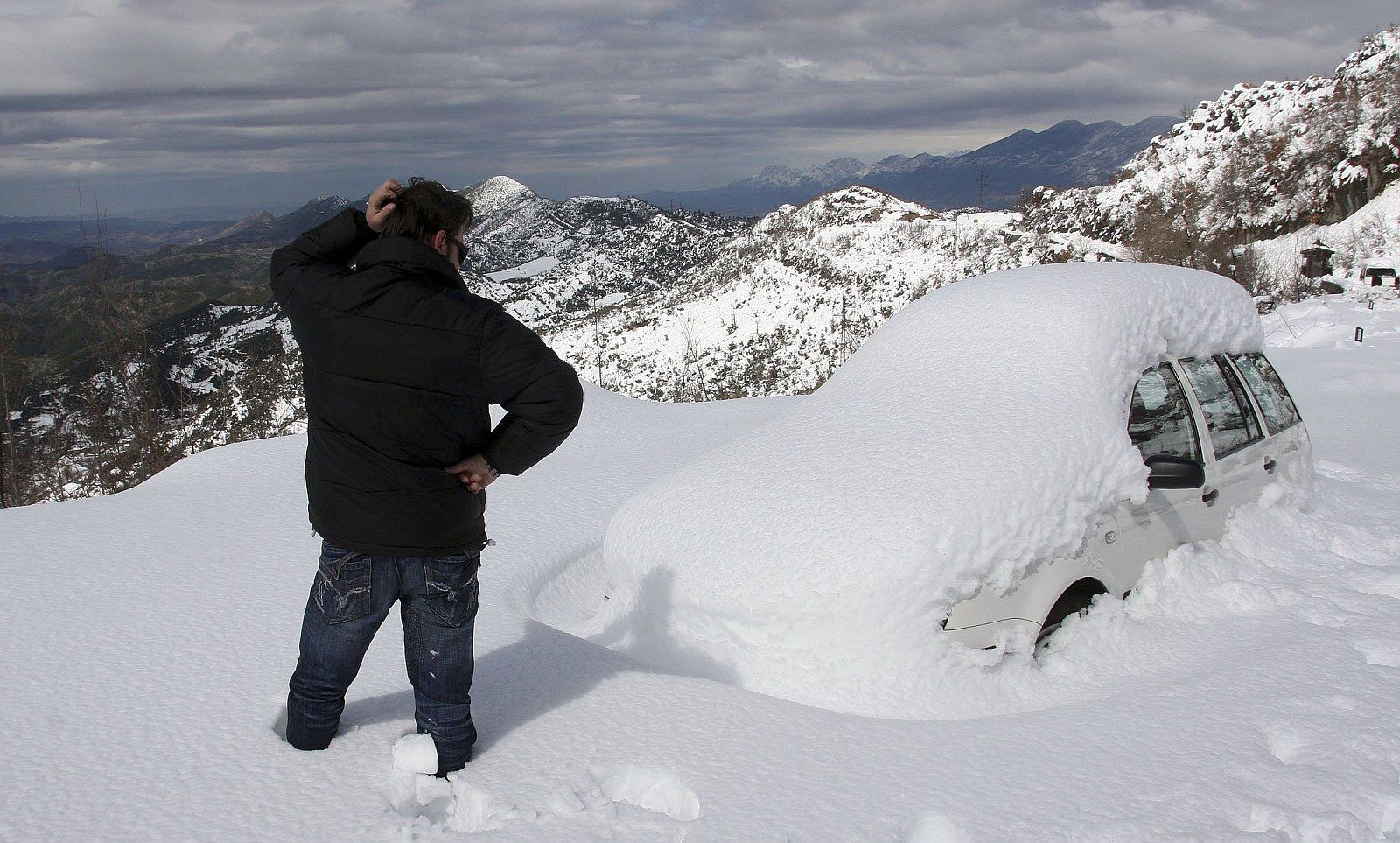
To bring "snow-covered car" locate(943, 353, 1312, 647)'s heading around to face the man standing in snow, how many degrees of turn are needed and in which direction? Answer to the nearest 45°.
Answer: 0° — it already faces them

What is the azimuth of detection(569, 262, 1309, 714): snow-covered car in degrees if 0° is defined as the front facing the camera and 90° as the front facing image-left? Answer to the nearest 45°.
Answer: approximately 45°

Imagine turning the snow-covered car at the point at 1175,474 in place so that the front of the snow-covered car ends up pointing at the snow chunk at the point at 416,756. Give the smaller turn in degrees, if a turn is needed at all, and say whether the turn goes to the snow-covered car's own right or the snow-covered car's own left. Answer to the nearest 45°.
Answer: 0° — it already faces it

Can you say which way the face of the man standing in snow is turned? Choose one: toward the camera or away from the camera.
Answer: away from the camera

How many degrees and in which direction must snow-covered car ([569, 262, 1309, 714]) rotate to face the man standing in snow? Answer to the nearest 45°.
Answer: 0° — it already faces them
